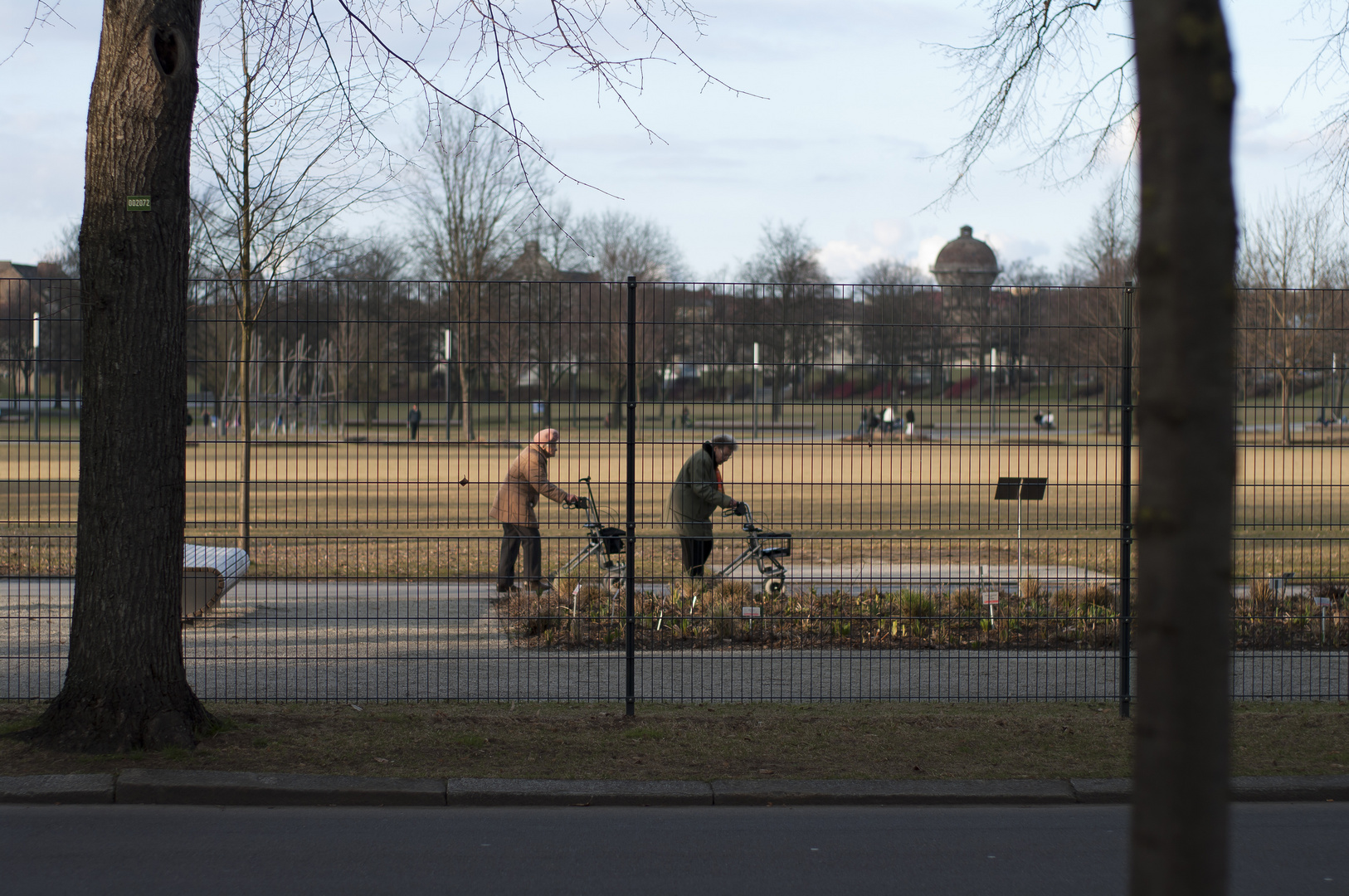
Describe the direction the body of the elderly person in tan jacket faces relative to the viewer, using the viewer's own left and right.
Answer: facing to the right of the viewer

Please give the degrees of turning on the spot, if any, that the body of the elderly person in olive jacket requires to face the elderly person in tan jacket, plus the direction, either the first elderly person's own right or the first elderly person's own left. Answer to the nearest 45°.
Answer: approximately 135° to the first elderly person's own right

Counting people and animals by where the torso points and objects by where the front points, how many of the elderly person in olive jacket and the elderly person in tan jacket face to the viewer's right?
2

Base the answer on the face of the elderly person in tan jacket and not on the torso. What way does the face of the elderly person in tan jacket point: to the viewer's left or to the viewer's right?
to the viewer's right

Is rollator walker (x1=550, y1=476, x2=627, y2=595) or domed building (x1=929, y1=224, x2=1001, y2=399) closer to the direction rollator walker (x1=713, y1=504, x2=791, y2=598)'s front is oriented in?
the domed building

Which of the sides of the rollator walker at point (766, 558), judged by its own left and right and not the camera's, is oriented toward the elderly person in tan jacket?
back

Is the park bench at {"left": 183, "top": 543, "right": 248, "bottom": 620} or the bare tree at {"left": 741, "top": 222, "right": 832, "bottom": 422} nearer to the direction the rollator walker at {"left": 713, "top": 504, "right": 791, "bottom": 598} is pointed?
the bare tree

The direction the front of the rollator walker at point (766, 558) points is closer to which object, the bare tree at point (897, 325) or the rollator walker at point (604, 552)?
the bare tree

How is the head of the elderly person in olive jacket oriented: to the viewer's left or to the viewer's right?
to the viewer's right

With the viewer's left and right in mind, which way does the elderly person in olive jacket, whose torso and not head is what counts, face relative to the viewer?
facing to the right of the viewer

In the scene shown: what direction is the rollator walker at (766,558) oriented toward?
to the viewer's right
